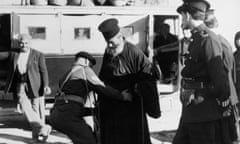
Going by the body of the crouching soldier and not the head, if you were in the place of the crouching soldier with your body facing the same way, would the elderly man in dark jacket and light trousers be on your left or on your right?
on your left

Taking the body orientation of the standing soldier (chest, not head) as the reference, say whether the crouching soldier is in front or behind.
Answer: in front

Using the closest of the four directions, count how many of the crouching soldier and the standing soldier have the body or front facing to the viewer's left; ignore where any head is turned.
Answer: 1

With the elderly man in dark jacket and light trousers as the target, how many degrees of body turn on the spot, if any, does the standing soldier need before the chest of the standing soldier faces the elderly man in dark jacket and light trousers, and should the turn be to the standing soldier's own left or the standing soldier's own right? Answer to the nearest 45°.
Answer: approximately 45° to the standing soldier's own right

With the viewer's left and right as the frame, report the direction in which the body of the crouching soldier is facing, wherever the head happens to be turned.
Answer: facing away from the viewer and to the right of the viewer

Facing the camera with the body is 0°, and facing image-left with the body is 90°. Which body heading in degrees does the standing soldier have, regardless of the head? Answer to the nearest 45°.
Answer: approximately 90°
